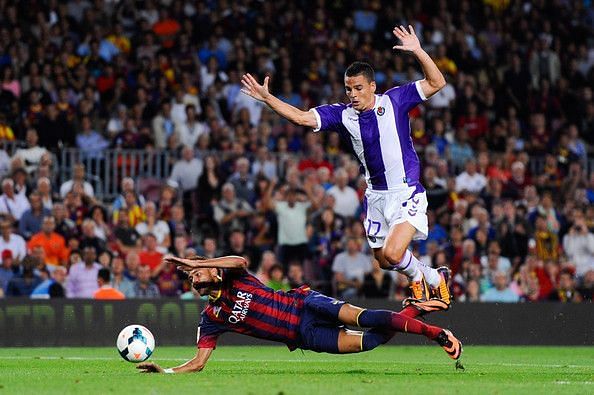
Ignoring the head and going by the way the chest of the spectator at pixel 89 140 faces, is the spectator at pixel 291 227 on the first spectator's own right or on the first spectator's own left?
on the first spectator's own left

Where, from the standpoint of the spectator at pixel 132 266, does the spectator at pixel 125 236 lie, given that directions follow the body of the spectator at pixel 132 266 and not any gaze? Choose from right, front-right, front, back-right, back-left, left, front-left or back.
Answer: back

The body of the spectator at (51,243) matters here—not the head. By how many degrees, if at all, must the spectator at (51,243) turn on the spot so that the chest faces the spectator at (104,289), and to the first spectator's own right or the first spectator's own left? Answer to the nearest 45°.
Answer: approximately 45° to the first spectator's own left

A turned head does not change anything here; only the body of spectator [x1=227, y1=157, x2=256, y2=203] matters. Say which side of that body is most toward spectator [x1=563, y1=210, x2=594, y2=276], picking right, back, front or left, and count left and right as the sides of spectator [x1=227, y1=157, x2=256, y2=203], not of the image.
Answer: left

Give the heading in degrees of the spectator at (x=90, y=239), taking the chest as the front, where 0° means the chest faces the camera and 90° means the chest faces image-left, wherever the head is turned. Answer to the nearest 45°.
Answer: approximately 0°

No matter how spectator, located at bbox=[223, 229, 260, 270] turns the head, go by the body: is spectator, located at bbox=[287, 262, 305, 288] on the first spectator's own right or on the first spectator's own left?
on the first spectator's own left
